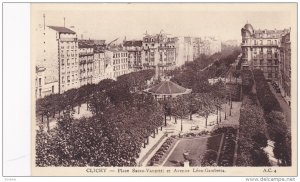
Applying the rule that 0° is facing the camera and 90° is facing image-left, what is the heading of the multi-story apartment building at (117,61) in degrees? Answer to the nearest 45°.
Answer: approximately 315°

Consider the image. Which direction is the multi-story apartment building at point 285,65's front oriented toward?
to the viewer's left

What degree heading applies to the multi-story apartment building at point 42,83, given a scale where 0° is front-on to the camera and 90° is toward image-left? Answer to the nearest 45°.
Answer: approximately 315°

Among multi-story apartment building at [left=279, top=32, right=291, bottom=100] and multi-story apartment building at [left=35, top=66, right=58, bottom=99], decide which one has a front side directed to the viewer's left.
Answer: multi-story apartment building at [left=279, top=32, right=291, bottom=100]

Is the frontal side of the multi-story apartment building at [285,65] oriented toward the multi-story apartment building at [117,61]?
yes

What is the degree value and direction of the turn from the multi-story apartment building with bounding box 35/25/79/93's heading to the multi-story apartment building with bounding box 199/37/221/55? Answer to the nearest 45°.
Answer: approximately 45° to its left
